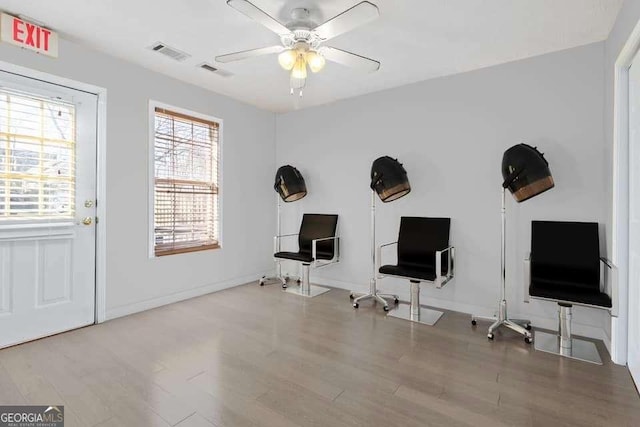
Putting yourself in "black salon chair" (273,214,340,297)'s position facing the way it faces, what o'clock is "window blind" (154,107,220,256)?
The window blind is roughly at 1 o'clock from the black salon chair.

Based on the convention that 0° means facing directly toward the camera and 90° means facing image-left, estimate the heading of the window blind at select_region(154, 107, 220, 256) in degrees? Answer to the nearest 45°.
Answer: approximately 315°

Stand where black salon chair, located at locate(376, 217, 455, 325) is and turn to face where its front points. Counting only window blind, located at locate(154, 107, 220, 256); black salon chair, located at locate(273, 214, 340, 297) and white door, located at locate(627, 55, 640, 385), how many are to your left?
1

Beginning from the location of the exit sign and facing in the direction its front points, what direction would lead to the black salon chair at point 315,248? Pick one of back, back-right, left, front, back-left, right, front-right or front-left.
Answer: front-left

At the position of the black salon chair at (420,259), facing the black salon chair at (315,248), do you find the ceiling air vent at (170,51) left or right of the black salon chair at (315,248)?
left

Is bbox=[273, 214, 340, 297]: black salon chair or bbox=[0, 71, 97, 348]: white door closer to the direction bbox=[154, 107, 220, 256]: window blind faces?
the black salon chair

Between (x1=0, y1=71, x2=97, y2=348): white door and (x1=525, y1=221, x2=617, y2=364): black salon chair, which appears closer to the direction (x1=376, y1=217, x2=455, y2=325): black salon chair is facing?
the white door

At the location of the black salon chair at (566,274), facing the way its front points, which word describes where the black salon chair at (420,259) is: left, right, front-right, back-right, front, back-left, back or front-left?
right

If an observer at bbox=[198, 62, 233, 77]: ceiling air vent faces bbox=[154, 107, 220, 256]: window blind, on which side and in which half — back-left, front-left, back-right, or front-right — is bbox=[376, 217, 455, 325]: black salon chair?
back-right

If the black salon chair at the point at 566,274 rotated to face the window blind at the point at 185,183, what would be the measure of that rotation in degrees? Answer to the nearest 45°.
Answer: approximately 90° to its right

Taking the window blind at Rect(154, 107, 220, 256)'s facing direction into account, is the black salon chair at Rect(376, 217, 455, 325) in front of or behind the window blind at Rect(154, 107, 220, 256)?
in front

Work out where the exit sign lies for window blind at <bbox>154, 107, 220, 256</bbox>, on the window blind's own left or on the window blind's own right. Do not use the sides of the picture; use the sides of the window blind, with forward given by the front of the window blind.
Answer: on the window blind's own right
